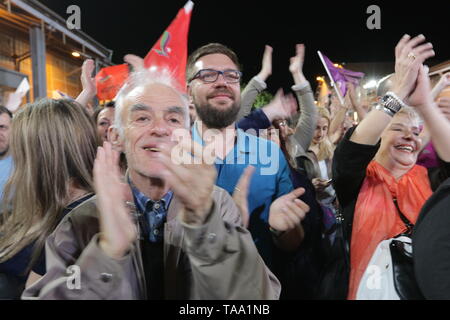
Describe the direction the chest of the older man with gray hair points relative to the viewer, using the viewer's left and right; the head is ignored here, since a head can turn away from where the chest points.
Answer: facing the viewer

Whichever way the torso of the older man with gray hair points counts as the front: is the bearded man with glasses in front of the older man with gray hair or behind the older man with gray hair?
behind

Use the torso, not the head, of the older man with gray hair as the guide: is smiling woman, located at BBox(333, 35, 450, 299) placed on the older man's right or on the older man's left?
on the older man's left

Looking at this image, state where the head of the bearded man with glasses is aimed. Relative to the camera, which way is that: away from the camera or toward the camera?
toward the camera

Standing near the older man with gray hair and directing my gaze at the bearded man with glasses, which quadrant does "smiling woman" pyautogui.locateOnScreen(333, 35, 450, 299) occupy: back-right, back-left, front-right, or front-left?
front-right

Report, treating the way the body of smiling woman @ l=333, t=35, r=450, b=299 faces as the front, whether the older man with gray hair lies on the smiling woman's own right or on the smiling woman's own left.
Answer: on the smiling woman's own right

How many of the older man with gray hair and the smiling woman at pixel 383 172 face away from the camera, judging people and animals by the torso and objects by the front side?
0

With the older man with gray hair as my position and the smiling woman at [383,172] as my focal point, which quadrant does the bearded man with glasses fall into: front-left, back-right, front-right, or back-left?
front-left

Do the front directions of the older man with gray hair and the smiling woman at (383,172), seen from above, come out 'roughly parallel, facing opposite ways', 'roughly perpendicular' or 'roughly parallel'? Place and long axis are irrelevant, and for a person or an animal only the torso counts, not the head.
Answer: roughly parallel

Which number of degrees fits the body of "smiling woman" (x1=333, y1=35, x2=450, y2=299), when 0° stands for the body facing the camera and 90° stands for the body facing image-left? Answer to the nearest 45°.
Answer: approximately 315°
